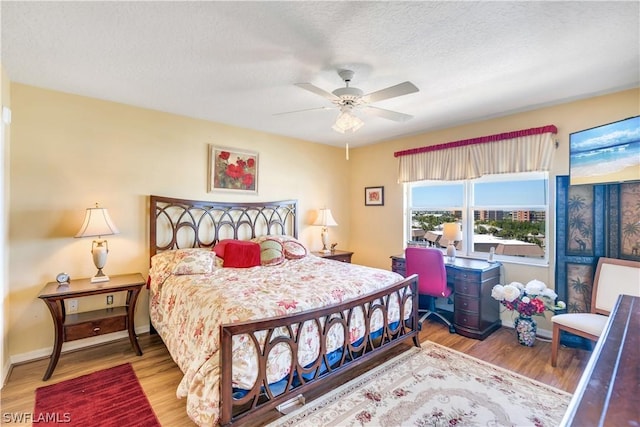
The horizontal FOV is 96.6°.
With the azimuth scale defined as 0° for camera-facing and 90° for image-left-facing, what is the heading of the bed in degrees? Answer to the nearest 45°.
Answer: approximately 315°

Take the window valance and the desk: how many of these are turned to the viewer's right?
0

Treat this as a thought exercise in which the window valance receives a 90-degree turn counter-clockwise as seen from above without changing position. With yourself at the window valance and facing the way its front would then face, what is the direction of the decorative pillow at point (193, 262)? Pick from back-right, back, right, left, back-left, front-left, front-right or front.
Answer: right

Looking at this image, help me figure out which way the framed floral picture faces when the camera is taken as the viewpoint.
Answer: facing the viewer and to the right of the viewer

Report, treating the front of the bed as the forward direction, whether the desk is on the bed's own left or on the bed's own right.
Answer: on the bed's own left

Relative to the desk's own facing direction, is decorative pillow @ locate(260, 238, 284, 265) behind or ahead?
ahead

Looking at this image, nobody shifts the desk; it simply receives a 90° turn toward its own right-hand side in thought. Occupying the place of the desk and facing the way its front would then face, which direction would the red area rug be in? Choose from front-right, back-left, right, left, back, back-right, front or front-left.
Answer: left

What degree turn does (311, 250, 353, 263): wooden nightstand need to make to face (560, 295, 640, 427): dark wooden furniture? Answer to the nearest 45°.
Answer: approximately 45° to its right

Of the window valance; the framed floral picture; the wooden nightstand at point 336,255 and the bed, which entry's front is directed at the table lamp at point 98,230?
the window valance

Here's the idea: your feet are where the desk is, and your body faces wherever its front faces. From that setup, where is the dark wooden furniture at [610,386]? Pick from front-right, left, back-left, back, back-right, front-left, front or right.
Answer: front-left

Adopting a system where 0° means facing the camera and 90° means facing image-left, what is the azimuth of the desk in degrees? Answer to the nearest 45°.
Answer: approximately 45°

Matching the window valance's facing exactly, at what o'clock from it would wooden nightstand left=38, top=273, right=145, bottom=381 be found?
The wooden nightstand is roughly at 12 o'clock from the window valance.

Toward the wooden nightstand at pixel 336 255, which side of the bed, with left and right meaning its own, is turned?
left

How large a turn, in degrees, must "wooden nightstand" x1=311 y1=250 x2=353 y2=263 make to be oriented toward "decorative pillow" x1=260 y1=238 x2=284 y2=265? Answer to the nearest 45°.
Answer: approximately 90° to its right

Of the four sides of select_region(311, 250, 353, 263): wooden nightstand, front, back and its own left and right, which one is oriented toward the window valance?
front

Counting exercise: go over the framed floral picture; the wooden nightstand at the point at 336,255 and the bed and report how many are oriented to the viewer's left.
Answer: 0

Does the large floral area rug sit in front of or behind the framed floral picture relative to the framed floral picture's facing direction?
in front
